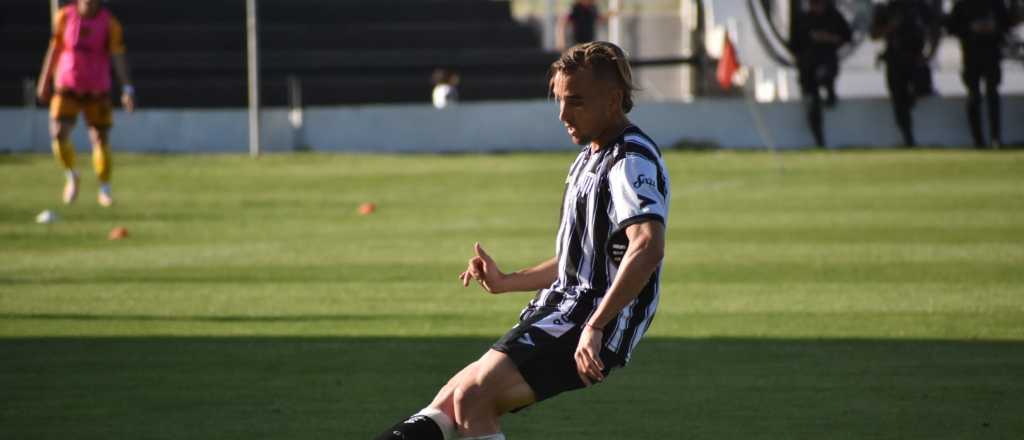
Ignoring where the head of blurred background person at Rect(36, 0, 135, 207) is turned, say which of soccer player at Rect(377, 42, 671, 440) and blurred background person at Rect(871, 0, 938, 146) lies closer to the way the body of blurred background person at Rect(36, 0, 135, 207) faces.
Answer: the soccer player

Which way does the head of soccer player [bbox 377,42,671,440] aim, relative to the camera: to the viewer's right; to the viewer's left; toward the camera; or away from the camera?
to the viewer's left

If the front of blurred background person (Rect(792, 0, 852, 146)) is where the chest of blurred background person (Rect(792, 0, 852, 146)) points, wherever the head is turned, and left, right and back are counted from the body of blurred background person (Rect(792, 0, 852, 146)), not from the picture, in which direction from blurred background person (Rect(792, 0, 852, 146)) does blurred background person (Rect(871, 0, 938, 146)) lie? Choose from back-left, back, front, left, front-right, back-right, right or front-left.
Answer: left

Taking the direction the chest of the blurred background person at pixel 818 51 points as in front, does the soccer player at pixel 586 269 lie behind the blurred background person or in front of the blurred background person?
in front

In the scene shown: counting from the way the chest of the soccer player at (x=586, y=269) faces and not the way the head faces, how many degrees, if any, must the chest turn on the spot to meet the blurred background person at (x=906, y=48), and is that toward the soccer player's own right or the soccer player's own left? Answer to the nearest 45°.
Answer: approximately 135° to the soccer player's own right

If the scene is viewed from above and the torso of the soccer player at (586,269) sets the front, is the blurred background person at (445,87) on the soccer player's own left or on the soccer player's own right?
on the soccer player's own right
